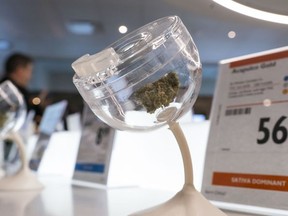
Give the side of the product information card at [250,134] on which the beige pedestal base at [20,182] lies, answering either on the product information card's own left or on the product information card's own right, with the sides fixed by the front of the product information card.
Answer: on the product information card's own right

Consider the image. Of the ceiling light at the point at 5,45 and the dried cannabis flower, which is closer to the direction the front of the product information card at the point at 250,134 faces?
the dried cannabis flower

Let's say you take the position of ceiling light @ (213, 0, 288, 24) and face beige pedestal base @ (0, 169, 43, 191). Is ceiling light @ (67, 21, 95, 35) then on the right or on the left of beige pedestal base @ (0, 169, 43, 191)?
right

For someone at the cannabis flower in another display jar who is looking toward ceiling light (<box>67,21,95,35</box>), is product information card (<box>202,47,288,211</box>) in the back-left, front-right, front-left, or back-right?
back-right

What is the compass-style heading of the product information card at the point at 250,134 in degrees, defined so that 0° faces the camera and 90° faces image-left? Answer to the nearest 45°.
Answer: approximately 45°

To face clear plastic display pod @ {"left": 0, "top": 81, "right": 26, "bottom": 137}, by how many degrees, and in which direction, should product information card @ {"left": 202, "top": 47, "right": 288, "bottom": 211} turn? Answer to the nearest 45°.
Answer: approximately 90° to its right

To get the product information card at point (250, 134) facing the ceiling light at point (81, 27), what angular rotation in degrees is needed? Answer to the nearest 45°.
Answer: approximately 135° to its right

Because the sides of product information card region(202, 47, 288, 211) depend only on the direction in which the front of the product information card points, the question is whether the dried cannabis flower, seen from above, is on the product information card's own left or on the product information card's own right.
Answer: on the product information card's own right
